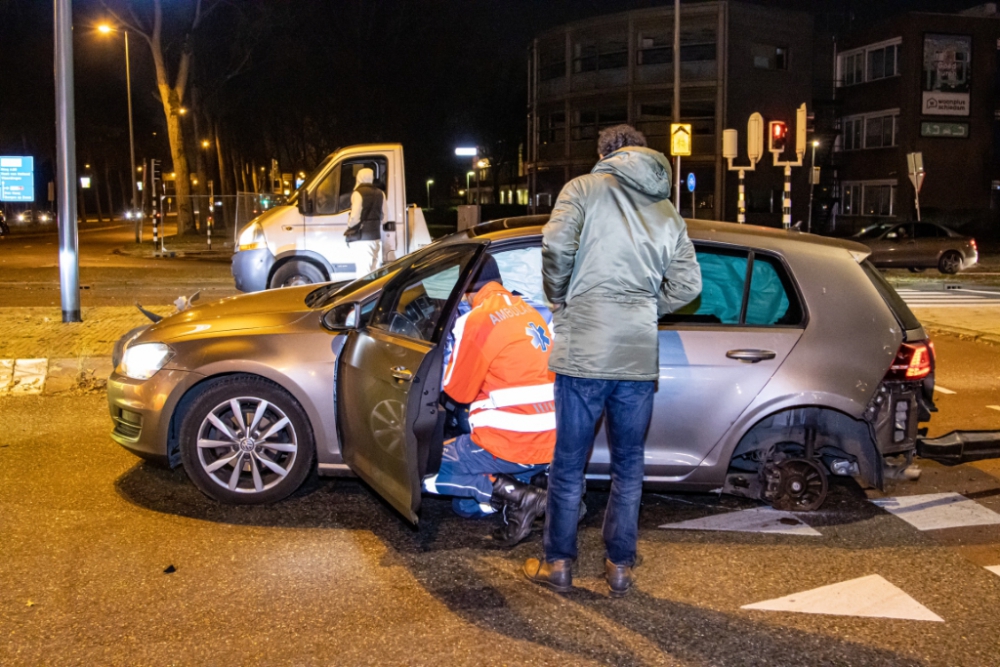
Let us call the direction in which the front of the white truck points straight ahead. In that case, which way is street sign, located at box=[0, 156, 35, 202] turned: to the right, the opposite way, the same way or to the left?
to the left

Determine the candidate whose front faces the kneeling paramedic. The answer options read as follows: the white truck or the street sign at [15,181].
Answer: the street sign

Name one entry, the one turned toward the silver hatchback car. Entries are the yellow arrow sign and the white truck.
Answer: the yellow arrow sign

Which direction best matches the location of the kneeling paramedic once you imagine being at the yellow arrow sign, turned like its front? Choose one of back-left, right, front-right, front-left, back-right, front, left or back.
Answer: front

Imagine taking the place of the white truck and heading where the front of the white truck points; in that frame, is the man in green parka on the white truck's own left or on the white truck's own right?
on the white truck's own left

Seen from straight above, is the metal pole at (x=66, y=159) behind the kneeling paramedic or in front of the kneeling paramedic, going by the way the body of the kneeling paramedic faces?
in front

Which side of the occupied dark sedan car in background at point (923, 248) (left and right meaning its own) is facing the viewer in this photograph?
left

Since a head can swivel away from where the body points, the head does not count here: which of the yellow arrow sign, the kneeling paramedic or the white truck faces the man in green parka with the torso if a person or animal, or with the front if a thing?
the yellow arrow sign

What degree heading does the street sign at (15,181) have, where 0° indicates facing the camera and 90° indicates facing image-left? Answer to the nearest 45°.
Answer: approximately 0°

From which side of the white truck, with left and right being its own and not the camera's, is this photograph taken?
left

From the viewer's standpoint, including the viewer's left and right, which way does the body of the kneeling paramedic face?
facing away from the viewer and to the left of the viewer

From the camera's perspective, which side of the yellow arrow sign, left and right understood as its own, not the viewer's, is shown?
front

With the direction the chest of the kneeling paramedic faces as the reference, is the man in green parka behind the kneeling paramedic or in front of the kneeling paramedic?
behind
